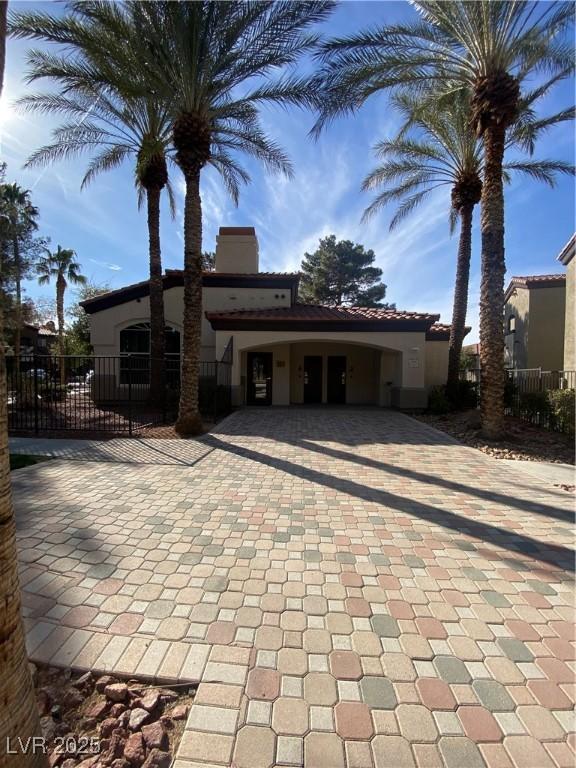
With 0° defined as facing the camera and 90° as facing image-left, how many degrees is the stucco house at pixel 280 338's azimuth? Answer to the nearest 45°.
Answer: approximately 0°

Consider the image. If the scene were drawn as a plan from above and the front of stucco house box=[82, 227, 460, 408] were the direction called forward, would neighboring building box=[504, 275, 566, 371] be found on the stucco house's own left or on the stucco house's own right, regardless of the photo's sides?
on the stucco house's own left

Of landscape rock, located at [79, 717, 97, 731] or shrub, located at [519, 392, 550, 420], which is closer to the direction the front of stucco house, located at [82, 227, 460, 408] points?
the landscape rock

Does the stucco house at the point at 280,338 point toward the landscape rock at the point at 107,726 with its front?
yes

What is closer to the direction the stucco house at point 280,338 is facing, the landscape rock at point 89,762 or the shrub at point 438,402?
the landscape rock

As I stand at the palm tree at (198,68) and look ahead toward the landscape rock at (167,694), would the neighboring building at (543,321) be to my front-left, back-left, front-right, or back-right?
back-left

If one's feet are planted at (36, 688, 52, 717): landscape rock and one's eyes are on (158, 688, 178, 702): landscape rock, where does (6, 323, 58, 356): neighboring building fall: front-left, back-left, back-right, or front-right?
back-left

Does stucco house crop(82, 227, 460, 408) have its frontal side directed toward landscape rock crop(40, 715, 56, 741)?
yes

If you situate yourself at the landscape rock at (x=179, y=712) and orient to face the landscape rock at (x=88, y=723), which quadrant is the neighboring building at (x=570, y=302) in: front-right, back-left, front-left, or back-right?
back-right

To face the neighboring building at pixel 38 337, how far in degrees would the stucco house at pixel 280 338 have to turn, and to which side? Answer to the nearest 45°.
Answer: approximately 135° to its right

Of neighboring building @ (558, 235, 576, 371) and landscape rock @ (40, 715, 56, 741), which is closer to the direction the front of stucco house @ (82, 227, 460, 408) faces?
the landscape rock

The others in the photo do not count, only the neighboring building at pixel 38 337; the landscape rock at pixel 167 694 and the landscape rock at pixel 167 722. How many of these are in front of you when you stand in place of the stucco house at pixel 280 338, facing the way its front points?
2

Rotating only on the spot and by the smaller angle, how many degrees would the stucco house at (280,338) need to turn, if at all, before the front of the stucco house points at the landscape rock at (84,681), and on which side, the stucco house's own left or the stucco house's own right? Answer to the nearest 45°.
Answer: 0° — it already faces it
